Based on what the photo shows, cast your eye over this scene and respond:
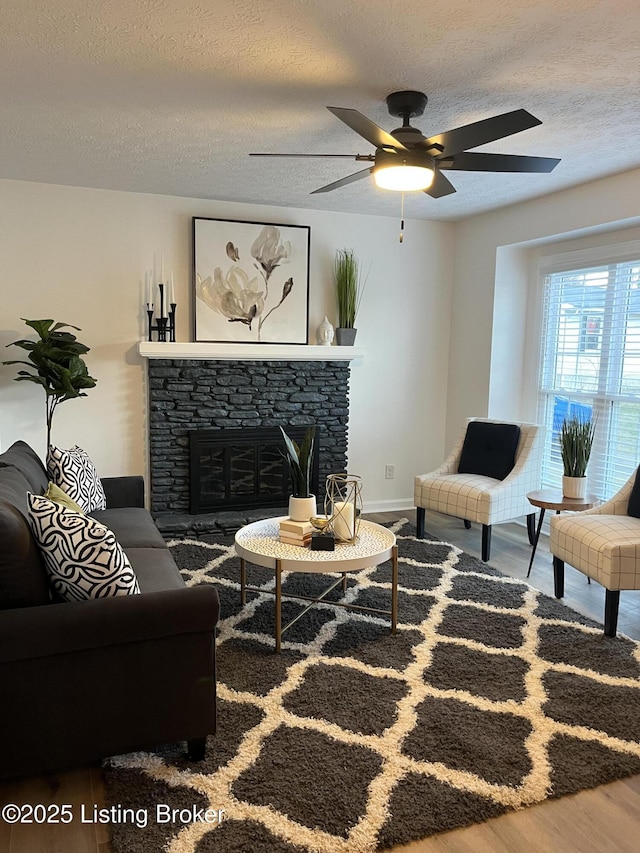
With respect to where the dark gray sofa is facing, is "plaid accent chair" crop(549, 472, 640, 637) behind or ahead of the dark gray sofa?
ahead

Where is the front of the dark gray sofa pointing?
to the viewer's right

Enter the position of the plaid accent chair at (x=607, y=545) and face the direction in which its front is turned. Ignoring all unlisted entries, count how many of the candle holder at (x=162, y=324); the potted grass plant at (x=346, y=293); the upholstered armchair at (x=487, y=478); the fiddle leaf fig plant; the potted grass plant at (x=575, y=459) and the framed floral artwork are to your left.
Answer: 0

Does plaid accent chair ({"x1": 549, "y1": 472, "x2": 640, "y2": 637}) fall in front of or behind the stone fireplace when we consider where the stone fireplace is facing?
in front

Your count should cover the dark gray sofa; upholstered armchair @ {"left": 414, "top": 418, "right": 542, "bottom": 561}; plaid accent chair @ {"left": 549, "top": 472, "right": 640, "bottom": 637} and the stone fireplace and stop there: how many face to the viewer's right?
1

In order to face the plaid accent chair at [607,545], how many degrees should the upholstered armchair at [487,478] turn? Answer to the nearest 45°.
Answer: approximately 90° to its left

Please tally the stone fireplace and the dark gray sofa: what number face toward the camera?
1

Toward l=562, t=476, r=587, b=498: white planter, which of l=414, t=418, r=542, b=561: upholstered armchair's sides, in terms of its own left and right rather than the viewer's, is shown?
left

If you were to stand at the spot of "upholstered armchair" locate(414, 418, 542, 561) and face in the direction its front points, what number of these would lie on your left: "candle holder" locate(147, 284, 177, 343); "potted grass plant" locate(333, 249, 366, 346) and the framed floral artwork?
0

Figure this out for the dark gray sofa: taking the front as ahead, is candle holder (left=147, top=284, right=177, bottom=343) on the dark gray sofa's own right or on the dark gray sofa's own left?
on the dark gray sofa's own left

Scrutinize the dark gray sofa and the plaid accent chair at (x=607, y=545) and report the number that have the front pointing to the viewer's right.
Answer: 1

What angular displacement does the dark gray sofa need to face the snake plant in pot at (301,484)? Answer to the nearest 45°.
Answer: approximately 45° to its left

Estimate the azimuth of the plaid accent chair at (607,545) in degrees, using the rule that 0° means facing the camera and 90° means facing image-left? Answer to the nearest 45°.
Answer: approximately 45°

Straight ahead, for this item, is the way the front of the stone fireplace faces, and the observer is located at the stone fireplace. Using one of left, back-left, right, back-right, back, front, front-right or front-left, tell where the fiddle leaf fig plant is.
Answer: front-right

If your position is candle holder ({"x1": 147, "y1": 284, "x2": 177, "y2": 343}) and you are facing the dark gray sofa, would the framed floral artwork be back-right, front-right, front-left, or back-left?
back-left

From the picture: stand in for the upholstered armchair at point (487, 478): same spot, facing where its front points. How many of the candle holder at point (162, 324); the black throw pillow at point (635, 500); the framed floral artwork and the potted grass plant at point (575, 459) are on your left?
2

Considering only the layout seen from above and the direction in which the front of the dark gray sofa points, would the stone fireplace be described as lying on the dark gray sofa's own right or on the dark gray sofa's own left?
on the dark gray sofa's own left

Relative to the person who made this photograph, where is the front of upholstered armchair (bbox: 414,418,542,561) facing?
facing the viewer and to the left of the viewer
